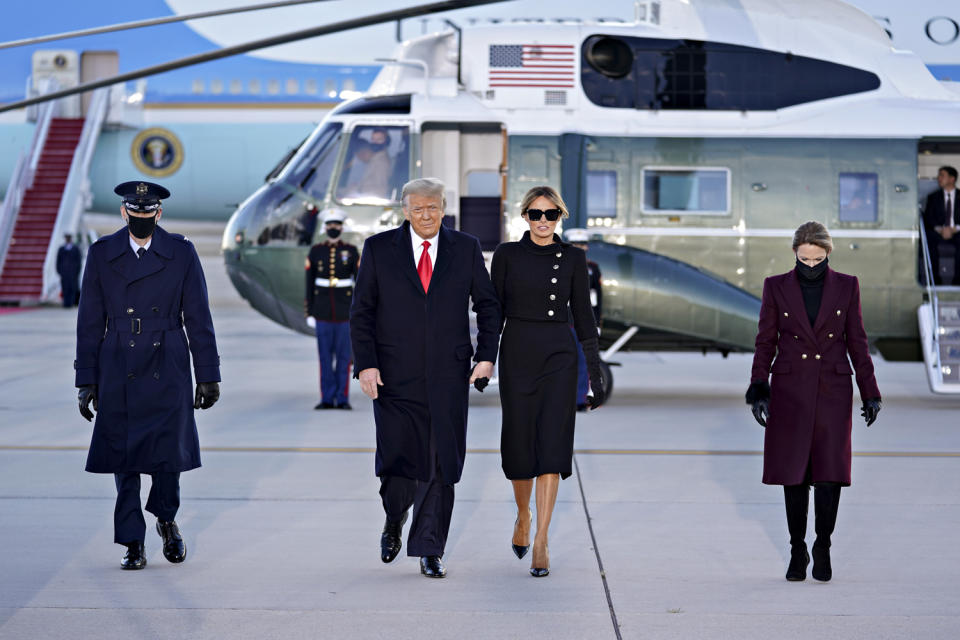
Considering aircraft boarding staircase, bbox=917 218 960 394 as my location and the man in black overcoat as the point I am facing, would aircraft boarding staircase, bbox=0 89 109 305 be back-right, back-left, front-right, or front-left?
back-right

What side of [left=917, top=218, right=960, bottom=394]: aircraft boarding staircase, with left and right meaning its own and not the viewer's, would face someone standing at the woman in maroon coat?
front

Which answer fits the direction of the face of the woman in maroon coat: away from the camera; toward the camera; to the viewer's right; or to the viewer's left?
toward the camera

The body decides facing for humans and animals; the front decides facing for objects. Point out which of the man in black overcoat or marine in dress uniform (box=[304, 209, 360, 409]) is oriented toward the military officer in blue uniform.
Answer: the marine in dress uniform

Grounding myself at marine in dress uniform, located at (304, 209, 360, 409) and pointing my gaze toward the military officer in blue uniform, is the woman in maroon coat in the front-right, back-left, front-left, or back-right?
front-left

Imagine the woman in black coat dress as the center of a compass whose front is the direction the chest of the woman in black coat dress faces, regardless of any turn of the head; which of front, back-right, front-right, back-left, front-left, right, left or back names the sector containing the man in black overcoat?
right

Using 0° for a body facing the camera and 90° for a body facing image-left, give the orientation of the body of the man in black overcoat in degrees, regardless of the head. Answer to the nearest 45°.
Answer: approximately 0°

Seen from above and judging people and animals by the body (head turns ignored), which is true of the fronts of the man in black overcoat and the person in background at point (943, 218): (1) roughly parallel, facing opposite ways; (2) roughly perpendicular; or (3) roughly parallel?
roughly parallel

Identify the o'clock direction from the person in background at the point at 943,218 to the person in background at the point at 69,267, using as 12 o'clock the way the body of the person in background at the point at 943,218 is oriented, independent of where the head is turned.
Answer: the person in background at the point at 69,267 is roughly at 4 o'clock from the person in background at the point at 943,218.

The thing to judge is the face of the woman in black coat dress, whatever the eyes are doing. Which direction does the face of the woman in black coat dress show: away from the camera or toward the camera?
toward the camera

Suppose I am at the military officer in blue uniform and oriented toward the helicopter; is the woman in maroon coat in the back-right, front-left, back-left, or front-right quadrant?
front-right

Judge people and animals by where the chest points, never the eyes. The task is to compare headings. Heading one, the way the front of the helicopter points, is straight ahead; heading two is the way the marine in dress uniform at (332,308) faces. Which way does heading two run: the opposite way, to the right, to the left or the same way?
to the left

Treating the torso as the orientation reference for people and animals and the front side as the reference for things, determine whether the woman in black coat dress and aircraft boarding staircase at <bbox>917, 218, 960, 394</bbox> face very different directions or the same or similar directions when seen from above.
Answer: same or similar directions

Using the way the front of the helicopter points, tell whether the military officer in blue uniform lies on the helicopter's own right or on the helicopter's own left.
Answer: on the helicopter's own left

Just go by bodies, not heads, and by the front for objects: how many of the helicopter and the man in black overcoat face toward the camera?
1

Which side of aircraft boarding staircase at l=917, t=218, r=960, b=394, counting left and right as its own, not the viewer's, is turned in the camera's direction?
front

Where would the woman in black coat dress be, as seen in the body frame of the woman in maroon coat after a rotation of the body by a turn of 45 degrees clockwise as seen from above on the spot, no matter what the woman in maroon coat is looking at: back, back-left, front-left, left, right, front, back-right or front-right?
front-right

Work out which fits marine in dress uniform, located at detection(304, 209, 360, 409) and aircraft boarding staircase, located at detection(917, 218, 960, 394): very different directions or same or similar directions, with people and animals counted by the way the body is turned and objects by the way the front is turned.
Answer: same or similar directions

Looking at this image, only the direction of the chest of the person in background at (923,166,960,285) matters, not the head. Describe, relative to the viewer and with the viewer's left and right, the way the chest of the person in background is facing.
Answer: facing the viewer
